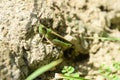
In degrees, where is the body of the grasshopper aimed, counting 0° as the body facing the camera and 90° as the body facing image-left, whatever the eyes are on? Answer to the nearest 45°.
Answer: approximately 90°
